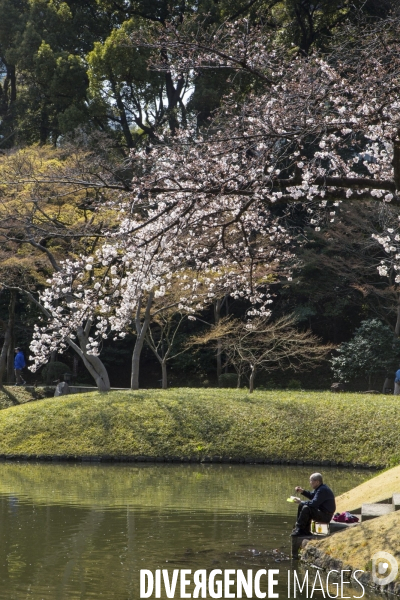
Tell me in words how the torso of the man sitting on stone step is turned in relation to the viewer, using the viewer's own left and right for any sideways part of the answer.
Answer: facing to the left of the viewer

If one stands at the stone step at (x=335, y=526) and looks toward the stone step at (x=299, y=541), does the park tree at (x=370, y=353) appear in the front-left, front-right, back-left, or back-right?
back-right

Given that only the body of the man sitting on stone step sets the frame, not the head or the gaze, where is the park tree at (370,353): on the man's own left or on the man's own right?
on the man's own right

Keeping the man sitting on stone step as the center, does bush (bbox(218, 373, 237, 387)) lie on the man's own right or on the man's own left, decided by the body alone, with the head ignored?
on the man's own right
